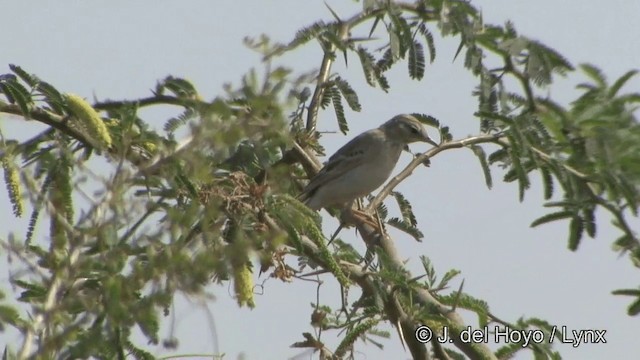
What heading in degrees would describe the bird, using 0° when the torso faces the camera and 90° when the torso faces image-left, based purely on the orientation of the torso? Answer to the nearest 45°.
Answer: approximately 270°
